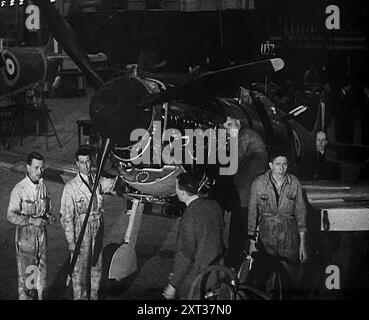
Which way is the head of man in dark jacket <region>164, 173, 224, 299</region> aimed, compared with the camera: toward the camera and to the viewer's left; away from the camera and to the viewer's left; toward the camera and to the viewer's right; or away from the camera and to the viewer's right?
away from the camera and to the viewer's left

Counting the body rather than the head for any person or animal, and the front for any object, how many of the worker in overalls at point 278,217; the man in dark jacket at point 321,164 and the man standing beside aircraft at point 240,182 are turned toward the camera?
2

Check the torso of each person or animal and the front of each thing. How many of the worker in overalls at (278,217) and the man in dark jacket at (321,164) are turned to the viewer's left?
0

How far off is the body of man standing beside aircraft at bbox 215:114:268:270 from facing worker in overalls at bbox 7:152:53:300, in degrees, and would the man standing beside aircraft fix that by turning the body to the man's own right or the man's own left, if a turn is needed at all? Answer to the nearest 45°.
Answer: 0° — they already face them

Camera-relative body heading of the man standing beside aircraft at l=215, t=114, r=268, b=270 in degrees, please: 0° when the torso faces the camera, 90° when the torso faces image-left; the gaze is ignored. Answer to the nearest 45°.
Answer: approximately 90°

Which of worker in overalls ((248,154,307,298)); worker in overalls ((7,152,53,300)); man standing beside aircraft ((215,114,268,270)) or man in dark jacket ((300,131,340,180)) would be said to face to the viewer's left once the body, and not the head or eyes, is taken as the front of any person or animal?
the man standing beside aircraft

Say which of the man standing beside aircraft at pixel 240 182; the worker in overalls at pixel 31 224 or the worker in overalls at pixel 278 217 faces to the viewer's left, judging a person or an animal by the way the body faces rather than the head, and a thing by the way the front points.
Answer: the man standing beside aircraft

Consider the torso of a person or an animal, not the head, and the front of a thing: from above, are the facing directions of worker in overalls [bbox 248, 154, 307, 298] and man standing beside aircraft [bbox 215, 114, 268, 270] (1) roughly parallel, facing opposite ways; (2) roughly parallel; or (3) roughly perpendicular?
roughly perpendicular
